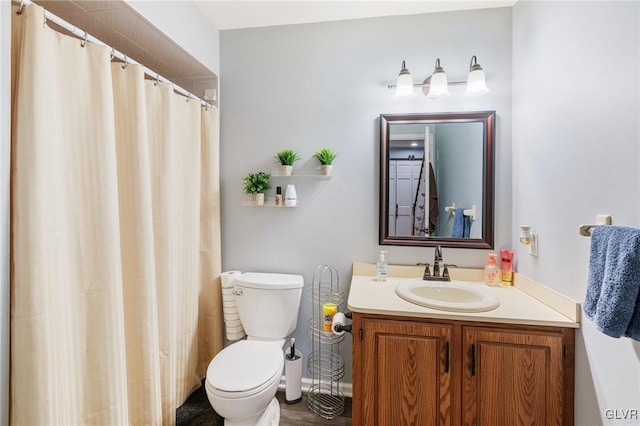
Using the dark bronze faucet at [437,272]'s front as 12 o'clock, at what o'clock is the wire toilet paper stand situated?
The wire toilet paper stand is roughly at 3 o'clock from the dark bronze faucet.

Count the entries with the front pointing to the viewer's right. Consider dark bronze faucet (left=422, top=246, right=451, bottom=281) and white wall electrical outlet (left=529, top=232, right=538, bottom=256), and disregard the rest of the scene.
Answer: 0

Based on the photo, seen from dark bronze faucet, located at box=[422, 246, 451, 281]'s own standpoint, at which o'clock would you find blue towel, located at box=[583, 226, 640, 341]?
The blue towel is roughly at 11 o'clock from the dark bronze faucet.

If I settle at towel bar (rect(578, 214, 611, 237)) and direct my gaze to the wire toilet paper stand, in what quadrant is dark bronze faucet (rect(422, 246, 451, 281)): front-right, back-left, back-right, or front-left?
front-right

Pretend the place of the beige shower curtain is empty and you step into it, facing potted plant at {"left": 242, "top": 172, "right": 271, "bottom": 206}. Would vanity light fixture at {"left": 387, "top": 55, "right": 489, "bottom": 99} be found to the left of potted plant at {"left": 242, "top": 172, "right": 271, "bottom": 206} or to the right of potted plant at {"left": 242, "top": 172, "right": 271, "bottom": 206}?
right

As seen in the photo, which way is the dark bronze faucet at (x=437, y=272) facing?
toward the camera

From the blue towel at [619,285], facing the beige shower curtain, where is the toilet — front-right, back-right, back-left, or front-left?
front-right

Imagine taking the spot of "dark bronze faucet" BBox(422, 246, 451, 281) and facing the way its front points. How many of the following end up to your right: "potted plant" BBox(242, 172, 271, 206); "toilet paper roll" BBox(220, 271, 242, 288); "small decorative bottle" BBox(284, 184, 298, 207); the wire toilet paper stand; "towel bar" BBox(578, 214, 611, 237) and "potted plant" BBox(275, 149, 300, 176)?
5

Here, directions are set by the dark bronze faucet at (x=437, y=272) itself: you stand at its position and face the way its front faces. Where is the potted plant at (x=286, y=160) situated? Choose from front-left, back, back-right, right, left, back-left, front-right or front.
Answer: right

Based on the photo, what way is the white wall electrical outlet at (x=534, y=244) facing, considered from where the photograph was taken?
facing the viewer and to the left of the viewer

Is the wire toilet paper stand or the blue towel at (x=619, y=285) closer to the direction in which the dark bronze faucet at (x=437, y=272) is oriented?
the blue towel

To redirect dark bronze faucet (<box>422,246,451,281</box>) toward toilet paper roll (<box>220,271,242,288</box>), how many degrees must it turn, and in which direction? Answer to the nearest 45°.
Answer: approximately 90° to its right

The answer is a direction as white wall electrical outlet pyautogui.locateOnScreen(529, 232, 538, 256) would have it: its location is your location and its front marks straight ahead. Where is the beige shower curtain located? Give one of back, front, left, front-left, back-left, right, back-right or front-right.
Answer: front
